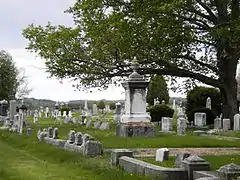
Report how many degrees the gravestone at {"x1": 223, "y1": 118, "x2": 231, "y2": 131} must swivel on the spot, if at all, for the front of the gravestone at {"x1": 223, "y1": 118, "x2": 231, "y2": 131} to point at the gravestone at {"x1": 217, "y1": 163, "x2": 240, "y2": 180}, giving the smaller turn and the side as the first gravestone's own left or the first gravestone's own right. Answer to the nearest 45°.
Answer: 0° — it already faces it

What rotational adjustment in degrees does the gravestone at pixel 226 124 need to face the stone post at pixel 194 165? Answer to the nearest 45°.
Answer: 0° — it already faces it

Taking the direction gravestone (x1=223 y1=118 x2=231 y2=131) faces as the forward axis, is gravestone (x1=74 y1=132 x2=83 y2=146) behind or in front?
in front

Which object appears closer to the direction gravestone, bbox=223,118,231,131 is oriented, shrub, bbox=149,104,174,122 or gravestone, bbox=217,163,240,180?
the gravestone

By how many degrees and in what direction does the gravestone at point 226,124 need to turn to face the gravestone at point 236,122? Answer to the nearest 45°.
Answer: approximately 45° to its left

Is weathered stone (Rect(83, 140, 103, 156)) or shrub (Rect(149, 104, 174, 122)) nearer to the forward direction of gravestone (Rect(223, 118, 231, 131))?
the weathered stone

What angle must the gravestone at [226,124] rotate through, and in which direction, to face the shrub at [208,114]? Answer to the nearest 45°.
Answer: approximately 180°

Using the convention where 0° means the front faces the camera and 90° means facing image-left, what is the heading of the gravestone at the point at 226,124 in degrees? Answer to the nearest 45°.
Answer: approximately 0°

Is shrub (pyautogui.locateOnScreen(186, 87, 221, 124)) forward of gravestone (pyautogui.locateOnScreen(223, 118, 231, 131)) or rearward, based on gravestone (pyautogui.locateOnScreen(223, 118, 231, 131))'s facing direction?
rearward

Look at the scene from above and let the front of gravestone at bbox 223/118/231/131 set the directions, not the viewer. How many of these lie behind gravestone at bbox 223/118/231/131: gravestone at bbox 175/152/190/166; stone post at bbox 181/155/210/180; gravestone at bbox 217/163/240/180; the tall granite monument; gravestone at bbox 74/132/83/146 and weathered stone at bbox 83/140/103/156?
0

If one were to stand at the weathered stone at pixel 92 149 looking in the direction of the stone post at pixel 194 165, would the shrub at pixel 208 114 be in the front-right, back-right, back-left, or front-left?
back-left

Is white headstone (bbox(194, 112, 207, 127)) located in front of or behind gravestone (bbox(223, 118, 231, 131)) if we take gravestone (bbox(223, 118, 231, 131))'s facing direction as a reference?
behind

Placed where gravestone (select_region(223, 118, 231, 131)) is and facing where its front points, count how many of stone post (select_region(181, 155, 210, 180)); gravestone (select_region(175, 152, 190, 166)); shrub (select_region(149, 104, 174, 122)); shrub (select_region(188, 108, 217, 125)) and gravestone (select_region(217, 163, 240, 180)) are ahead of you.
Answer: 3
